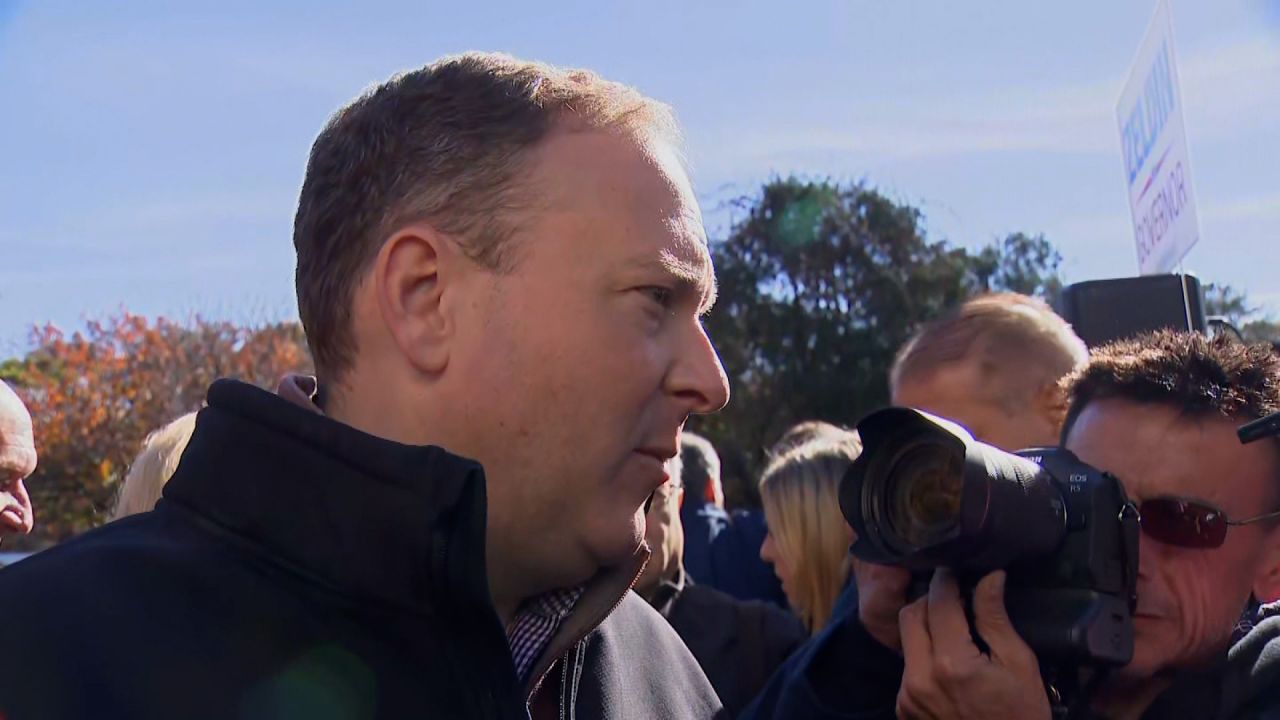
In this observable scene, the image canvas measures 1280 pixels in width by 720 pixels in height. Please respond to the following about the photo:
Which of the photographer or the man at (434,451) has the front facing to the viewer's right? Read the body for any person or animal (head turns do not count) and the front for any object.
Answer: the man

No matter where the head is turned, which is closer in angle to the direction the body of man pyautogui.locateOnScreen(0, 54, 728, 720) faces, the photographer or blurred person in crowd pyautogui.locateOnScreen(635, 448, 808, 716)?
the photographer

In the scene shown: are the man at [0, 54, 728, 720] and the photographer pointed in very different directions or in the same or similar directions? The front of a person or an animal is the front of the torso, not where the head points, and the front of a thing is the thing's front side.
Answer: very different directions

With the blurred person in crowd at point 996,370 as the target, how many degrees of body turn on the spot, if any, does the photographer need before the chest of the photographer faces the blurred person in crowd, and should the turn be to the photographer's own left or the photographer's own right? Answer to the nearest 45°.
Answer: approximately 135° to the photographer's own right

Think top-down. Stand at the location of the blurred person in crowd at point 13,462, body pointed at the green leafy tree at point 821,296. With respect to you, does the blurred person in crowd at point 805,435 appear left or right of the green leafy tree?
right

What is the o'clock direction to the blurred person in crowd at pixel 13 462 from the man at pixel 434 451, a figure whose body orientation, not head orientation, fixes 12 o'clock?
The blurred person in crowd is roughly at 8 o'clock from the man.

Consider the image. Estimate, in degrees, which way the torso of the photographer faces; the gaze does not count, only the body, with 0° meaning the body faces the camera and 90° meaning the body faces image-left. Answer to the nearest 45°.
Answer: approximately 45°

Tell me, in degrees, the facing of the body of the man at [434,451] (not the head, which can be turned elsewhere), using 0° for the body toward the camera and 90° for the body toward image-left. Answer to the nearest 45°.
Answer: approximately 270°

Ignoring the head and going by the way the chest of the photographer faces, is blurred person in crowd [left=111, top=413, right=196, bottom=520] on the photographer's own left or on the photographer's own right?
on the photographer's own right

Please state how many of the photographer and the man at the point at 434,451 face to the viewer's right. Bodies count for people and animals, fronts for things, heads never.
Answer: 1

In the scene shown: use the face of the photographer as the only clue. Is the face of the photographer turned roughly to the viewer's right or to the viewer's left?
to the viewer's left

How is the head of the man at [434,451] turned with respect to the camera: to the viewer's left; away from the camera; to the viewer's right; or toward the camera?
to the viewer's right
